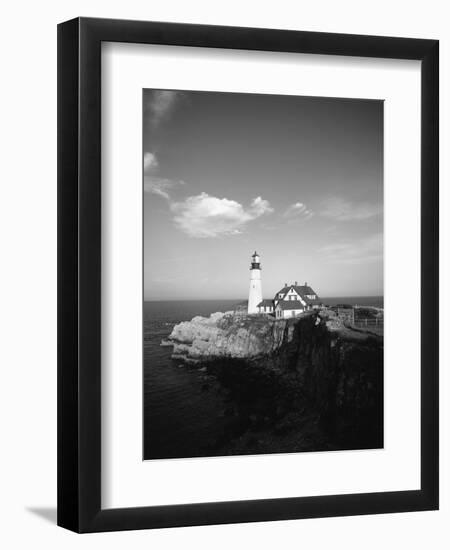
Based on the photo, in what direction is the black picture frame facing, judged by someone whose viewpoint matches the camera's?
facing the viewer and to the right of the viewer
